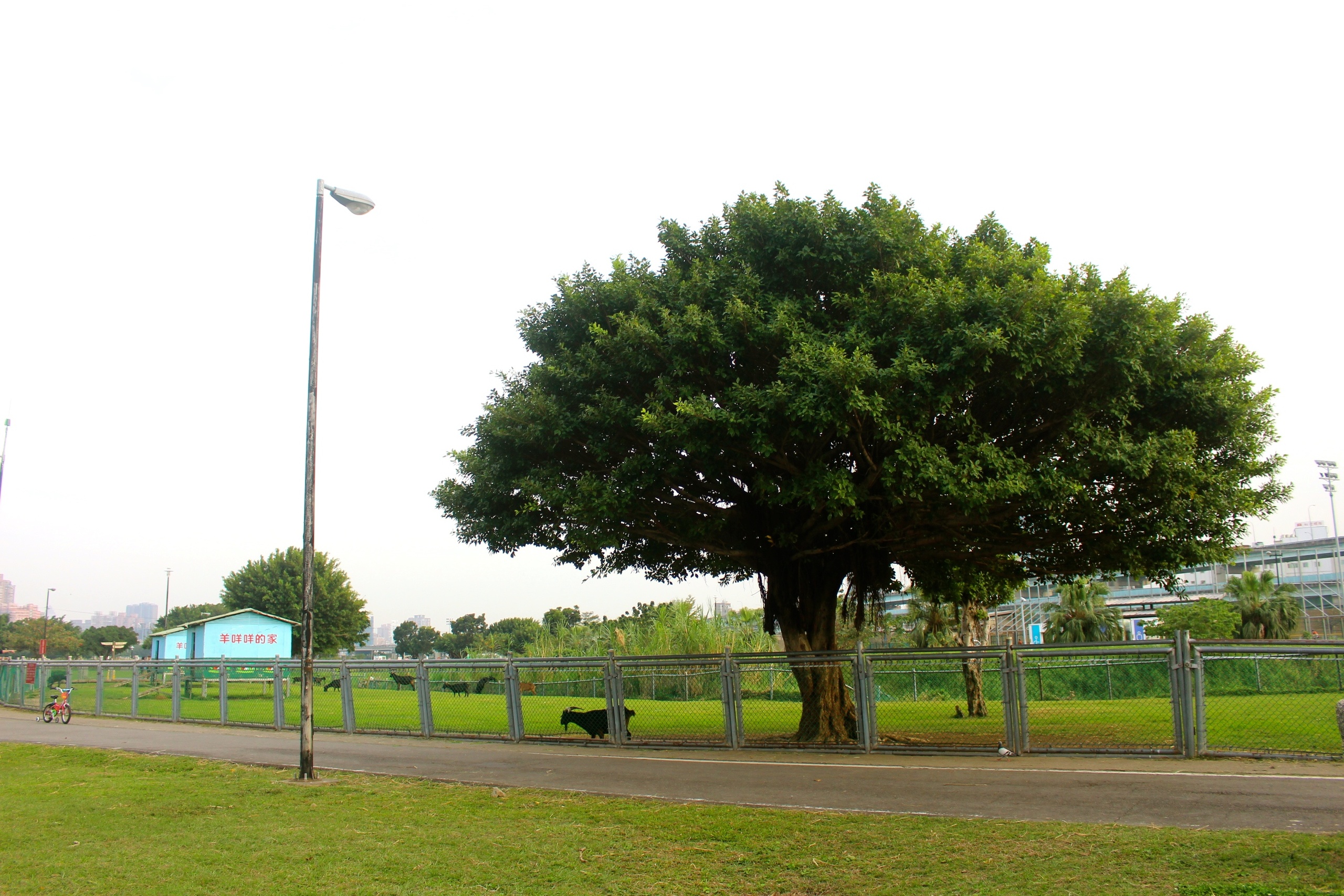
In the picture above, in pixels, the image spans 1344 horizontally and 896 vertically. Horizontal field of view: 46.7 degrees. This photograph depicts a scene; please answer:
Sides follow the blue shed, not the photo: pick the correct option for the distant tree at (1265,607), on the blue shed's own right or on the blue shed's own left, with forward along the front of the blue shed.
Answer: on the blue shed's own left

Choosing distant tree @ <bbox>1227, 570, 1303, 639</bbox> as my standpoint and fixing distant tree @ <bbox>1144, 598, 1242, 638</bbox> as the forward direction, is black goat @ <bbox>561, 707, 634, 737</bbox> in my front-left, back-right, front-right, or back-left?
front-left

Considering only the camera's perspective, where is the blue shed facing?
facing the viewer

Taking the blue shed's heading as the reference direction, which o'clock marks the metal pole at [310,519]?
The metal pole is roughly at 12 o'clock from the blue shed.

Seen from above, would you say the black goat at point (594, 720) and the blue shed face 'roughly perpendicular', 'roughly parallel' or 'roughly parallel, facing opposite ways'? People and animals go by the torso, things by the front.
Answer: roughly perpendicular

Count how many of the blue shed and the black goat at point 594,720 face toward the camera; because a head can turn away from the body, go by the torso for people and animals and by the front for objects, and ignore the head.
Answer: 1

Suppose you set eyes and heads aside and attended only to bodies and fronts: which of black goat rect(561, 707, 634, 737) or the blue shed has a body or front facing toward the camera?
the blue shed
